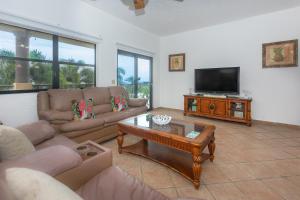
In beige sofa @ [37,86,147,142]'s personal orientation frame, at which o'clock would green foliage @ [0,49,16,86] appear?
The green foliage is roughly at 5 o'clock from the beige sofa.

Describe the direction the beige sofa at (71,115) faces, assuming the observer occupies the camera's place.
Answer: facing the viewer and to the right of the viewer

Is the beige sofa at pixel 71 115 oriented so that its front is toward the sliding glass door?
no

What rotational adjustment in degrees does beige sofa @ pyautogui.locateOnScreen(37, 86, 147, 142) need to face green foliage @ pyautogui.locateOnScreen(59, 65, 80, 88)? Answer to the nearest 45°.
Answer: approximately 135° to its left

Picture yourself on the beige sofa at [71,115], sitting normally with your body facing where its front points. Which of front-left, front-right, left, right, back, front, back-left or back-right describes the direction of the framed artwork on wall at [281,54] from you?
front-left

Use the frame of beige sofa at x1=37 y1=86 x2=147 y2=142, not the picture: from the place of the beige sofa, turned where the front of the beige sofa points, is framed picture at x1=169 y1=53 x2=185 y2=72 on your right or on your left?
on your left

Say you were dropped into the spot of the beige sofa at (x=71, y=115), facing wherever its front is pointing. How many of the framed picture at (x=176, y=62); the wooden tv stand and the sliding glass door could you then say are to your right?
0

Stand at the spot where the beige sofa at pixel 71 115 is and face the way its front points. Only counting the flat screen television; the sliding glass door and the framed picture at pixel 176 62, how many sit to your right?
0

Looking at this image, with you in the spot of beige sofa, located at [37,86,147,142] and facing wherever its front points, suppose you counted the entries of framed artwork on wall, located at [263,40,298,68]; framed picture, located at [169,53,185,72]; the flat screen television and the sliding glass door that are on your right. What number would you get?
0

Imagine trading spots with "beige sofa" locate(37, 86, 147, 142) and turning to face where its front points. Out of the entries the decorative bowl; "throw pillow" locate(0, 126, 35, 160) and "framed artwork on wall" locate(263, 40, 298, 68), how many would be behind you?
0

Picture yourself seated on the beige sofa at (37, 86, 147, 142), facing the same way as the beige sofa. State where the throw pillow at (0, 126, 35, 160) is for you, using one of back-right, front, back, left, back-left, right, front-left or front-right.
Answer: front-right

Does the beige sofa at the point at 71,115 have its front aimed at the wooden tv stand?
no

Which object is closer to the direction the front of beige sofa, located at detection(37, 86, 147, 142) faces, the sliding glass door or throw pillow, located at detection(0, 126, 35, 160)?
the throw pillow

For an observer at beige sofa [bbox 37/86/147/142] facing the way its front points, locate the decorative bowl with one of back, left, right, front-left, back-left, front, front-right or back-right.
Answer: front

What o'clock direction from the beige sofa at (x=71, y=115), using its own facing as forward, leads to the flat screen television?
The flat screen television is roughly at 10 o'clock from the beige sofa.

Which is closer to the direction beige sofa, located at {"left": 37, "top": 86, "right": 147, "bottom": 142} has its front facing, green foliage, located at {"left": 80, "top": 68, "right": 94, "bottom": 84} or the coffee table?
the coffee table

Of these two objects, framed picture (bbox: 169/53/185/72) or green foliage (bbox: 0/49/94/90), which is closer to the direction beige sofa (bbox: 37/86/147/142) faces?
the framed picture

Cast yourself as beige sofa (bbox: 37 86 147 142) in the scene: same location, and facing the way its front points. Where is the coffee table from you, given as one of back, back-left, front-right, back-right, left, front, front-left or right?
front

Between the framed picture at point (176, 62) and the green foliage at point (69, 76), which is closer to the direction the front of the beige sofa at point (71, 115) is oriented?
the framed picture
